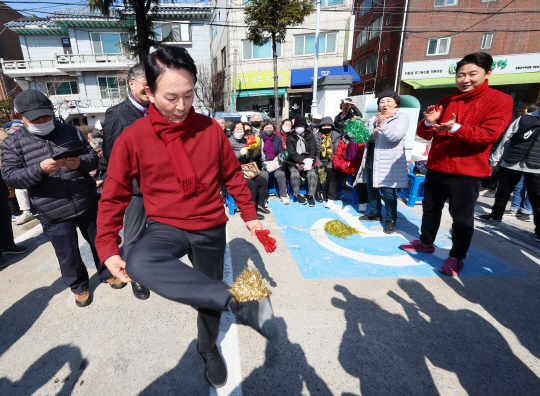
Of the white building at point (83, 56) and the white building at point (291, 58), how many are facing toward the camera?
2

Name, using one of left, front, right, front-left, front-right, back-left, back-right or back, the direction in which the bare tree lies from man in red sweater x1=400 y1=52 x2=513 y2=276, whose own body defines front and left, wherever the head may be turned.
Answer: right

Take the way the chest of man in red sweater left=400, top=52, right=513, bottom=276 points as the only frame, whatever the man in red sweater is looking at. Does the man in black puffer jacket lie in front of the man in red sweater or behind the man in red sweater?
in front

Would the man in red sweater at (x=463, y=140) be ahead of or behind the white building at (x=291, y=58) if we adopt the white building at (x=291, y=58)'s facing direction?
ahead

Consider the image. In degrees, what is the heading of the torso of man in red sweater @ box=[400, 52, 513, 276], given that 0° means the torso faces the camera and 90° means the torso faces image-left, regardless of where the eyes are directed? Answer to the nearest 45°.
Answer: approximately 45°

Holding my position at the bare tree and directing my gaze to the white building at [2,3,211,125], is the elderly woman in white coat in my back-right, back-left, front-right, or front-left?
back-left

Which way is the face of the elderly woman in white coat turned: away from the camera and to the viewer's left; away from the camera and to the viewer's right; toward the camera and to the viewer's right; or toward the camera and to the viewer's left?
toward the camera and to the viewer's left

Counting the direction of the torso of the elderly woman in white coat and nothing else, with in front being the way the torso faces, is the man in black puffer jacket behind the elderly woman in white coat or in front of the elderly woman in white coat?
in front

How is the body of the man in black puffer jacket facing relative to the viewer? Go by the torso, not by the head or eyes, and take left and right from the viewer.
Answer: facing the viewer and to the right of the viewer
